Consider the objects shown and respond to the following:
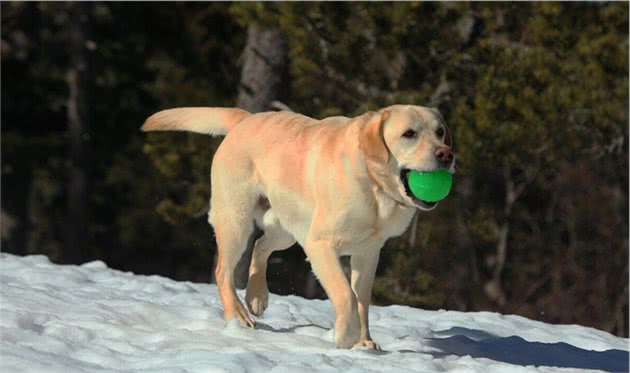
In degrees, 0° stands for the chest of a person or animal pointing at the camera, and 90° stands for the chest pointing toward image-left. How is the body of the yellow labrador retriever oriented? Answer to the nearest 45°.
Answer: approximately 315°

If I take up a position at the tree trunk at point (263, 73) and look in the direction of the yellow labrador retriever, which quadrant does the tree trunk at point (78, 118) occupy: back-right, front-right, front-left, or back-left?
back-right

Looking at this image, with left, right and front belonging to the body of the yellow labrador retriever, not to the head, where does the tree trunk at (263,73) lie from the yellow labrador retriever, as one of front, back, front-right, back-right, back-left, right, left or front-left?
back-left

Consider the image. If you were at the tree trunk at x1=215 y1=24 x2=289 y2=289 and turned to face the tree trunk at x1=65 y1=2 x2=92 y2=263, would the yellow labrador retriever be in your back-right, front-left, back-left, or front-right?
back-left
